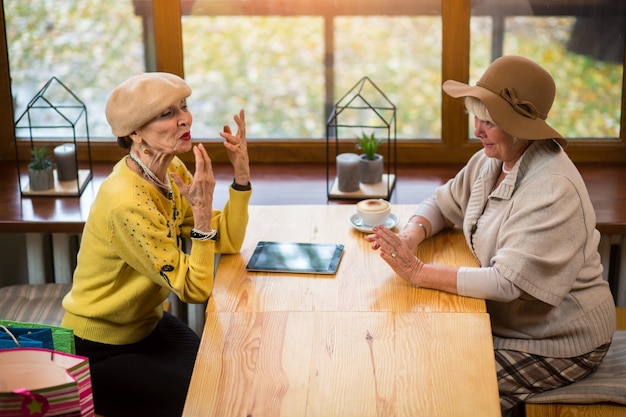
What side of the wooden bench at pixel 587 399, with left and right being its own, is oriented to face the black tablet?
front

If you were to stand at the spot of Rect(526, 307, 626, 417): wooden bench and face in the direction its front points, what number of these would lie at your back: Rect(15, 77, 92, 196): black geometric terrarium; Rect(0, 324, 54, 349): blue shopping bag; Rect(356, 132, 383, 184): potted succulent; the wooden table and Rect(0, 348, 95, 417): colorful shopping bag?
0

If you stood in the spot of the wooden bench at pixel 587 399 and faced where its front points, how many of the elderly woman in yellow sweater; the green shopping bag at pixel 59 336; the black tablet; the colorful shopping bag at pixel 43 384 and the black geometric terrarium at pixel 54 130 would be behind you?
0

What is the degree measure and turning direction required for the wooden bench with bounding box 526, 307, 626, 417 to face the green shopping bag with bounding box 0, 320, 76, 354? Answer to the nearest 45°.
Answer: approximately 45° to its left

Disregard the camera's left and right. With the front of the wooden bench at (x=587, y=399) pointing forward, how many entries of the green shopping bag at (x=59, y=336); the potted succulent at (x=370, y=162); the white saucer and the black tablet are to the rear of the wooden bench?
0

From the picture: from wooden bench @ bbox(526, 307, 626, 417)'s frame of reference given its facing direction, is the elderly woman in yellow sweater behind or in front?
in front

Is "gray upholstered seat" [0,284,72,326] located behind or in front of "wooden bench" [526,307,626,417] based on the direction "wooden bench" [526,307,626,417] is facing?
in front

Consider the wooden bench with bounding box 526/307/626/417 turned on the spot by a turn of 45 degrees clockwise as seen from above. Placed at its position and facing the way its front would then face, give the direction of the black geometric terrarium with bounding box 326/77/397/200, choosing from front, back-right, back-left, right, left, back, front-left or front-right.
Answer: front

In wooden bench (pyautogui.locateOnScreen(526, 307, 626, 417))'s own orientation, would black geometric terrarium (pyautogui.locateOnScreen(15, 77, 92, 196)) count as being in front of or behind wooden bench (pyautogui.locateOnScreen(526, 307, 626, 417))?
in front

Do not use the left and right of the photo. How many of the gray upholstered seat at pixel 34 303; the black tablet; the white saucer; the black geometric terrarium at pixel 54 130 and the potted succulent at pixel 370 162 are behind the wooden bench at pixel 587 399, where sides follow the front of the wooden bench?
0

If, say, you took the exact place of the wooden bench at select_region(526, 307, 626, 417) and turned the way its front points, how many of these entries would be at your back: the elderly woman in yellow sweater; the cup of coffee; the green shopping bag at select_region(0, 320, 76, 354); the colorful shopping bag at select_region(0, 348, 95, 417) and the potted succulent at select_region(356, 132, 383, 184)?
0

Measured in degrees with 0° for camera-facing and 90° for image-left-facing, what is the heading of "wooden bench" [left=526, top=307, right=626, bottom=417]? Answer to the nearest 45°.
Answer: approximately 90°

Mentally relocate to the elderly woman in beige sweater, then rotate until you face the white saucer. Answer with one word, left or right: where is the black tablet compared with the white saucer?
left

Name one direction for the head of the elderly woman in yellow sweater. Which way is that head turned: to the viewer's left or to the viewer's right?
to the viewer's right
